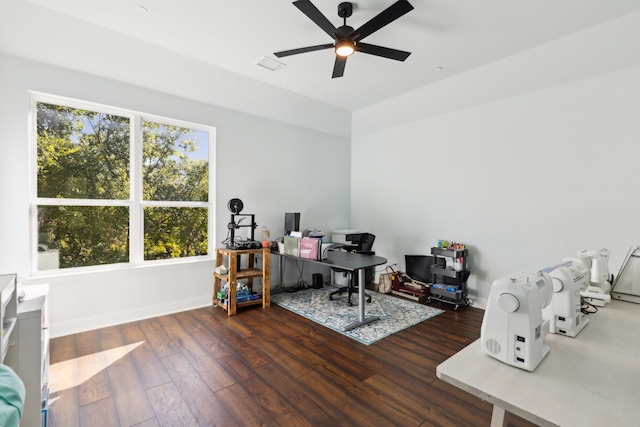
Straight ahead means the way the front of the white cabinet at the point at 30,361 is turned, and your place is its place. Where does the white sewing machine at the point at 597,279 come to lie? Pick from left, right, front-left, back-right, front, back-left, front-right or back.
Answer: front-right

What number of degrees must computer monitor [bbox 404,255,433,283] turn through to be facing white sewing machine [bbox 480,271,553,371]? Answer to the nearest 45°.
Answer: approximately 45° to its left

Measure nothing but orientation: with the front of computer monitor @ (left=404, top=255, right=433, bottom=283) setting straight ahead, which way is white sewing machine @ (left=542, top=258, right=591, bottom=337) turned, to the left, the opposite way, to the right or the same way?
to the right

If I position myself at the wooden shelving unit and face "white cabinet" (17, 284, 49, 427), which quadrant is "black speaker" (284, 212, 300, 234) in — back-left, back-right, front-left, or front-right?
back-left

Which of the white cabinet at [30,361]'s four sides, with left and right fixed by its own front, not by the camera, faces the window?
left

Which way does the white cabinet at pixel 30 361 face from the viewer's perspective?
to the viewer's right

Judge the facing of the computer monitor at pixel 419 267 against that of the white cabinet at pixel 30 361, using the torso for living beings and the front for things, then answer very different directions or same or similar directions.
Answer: very different directions
